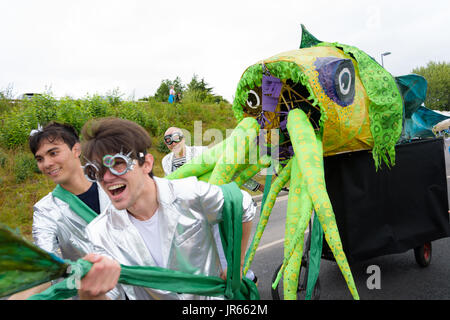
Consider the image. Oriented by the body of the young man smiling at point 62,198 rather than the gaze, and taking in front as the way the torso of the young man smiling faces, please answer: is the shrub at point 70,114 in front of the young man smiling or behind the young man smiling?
behind

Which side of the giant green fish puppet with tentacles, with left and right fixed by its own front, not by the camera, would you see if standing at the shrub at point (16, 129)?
right

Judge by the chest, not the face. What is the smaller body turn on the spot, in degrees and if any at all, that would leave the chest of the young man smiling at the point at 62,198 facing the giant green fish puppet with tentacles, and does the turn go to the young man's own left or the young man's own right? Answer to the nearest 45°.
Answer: approximately 135° to the young man's own left

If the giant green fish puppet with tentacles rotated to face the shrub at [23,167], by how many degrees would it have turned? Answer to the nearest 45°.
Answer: approximately 90° to its right

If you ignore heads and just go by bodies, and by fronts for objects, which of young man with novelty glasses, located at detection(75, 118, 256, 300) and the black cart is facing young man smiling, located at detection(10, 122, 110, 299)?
the black cart

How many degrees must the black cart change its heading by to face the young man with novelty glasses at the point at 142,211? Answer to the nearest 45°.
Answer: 0° — it already faces them
